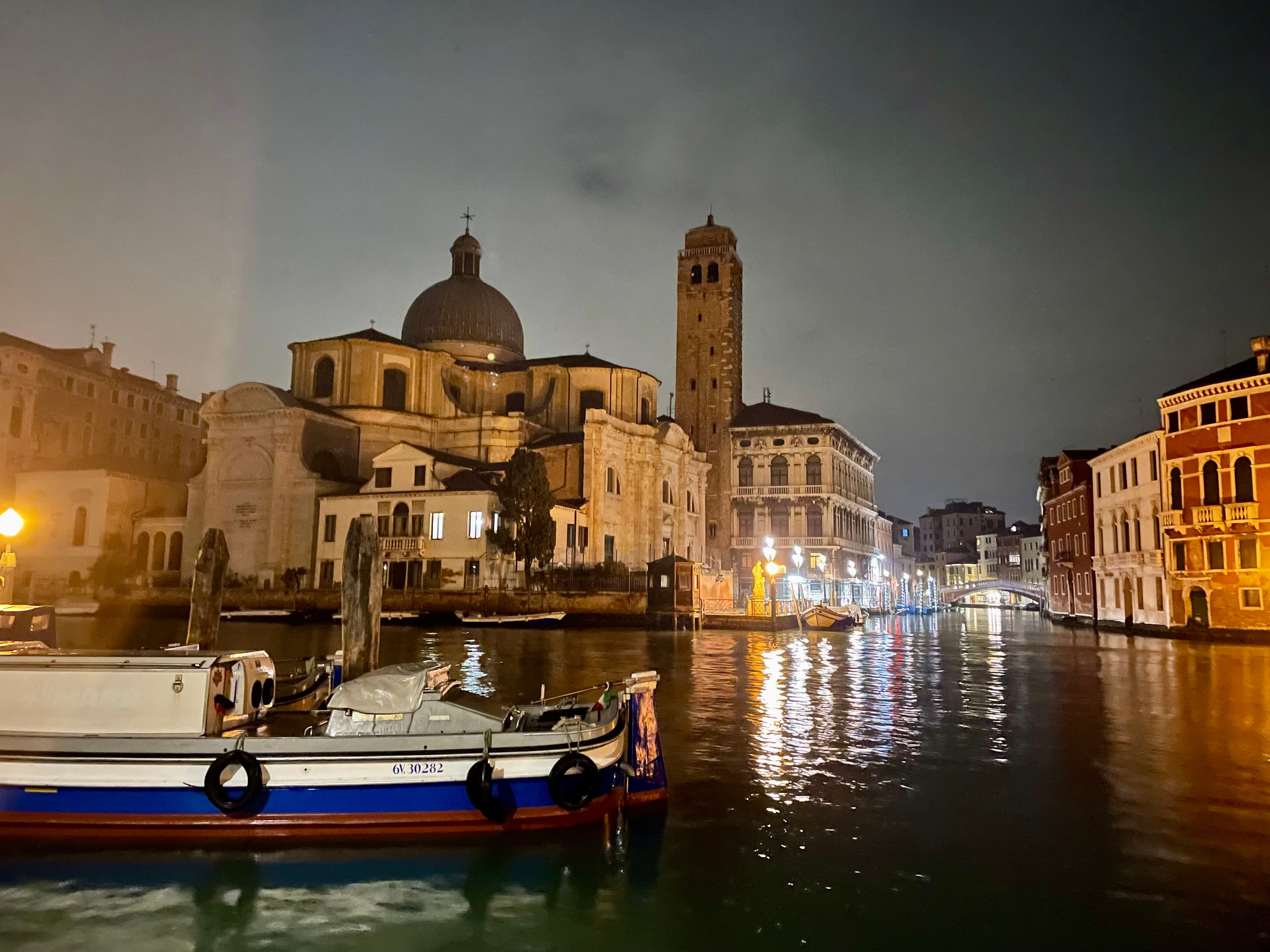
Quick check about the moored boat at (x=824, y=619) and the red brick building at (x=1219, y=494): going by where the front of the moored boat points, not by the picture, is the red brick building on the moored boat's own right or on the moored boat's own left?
on the moored boat's own left

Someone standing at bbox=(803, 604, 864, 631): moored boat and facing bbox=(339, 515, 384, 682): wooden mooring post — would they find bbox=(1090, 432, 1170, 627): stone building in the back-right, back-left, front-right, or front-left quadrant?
back-left

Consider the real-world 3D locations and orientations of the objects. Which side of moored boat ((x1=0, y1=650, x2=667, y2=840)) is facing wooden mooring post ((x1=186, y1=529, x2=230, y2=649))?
right

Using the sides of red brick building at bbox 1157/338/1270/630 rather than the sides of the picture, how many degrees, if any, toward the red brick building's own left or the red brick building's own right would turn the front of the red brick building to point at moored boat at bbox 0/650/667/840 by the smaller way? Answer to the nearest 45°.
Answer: approximately 45° to the red brick building's own left

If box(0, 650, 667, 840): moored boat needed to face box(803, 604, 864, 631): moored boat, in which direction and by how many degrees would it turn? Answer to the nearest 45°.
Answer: approximately 135° to its right

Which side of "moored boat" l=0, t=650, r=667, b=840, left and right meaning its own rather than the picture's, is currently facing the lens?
left

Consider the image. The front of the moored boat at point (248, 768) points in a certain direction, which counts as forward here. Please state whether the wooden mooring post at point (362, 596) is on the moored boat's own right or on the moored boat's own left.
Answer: on the moored boat's own right

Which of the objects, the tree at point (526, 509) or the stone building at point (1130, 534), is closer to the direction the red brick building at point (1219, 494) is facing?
the tree

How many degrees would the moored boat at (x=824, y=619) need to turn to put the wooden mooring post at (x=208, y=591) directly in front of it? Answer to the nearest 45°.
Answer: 0° — it already faces it

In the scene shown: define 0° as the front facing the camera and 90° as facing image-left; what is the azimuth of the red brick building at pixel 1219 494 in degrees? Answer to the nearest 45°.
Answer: approximately 45°
